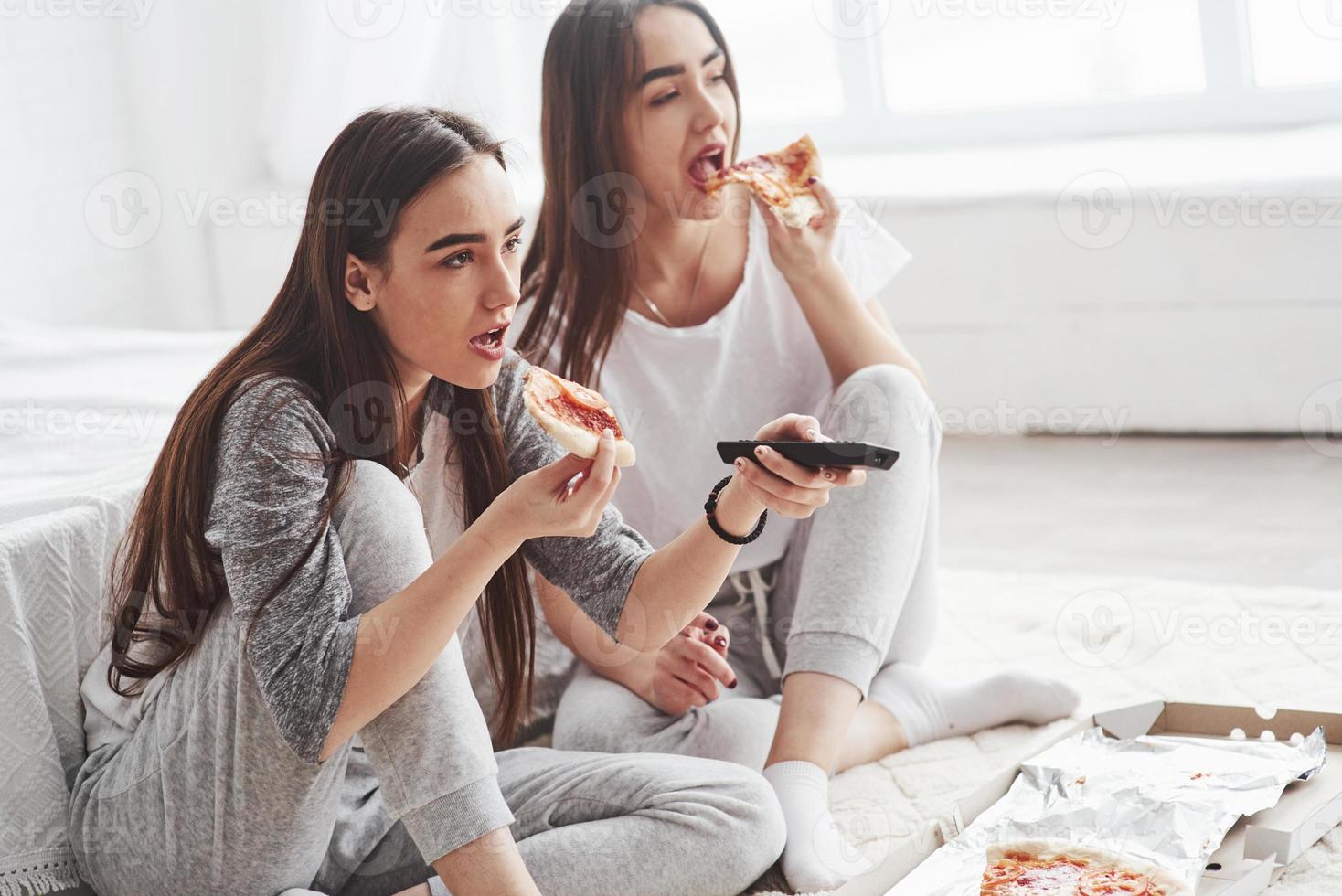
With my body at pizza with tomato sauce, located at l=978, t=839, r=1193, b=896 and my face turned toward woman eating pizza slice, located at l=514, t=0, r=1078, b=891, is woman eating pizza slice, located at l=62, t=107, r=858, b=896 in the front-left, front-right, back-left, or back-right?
front-left

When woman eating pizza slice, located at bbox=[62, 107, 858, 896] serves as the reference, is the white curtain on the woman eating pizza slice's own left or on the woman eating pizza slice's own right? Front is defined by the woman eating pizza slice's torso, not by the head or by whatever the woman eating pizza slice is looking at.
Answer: on the woman eating pizza slice's own left

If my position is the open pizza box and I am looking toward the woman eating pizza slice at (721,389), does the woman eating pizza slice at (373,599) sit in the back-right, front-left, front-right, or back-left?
front-left
